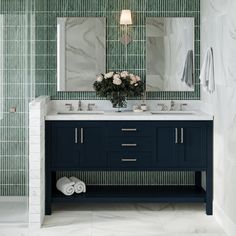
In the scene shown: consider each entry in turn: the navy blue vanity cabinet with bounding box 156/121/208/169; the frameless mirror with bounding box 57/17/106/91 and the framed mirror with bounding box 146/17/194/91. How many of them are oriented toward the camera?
3

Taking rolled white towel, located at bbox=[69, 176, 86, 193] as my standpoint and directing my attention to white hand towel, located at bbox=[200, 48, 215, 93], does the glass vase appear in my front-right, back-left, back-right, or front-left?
front-left

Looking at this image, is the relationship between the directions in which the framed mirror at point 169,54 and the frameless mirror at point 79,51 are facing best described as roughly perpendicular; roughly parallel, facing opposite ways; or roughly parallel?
roughly parallel

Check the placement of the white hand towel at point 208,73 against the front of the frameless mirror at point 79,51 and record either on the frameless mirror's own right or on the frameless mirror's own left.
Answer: on the frameless mirror's own left

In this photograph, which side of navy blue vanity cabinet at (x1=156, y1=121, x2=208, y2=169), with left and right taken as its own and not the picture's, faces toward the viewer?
front

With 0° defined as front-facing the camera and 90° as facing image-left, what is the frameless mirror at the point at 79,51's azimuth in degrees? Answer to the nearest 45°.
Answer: approximately 0°

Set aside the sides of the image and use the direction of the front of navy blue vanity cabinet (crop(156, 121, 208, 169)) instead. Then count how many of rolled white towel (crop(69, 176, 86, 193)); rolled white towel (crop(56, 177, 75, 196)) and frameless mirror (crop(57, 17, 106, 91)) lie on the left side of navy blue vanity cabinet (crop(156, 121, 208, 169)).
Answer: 0

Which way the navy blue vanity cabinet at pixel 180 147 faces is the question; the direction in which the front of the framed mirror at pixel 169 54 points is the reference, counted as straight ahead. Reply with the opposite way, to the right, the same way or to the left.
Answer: the same way

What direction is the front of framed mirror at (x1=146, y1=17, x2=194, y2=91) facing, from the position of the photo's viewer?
facing the viewer

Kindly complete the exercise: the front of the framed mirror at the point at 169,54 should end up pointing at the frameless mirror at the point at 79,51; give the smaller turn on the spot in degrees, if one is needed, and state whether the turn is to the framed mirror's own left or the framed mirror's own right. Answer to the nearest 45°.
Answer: approximately 90° to the framed mirror's own right

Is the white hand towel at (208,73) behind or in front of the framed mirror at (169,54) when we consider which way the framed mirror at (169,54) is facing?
in front

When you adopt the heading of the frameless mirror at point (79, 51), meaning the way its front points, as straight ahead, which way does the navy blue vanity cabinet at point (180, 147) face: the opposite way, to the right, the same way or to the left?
the same way

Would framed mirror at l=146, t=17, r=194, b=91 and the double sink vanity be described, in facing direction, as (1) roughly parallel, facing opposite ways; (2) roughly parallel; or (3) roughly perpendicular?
roughly parallel

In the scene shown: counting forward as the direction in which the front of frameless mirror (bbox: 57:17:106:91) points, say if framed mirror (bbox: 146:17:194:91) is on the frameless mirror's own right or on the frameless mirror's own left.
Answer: on the frameless mirror's own left

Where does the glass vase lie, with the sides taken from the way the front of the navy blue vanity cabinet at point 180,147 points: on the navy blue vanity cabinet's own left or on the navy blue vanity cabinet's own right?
on the navy blue vanity cabinet's own right

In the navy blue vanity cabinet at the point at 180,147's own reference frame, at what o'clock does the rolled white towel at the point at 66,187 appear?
The rolled white towel is roughly at 3 o'clock from the navy blue vanity cabinet.
